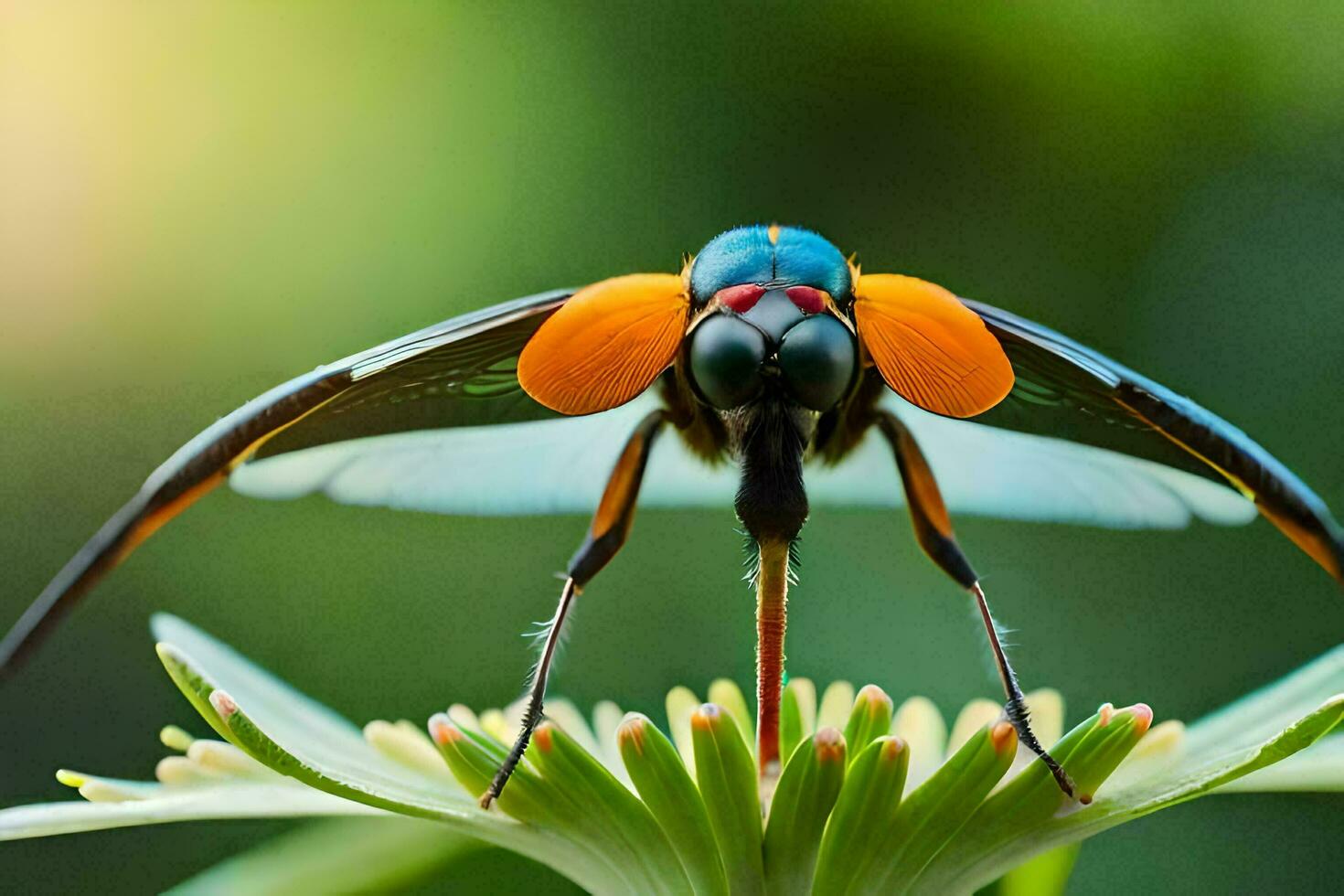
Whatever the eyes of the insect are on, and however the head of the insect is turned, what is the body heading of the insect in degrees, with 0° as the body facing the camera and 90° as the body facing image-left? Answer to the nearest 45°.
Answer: approximately 0°
